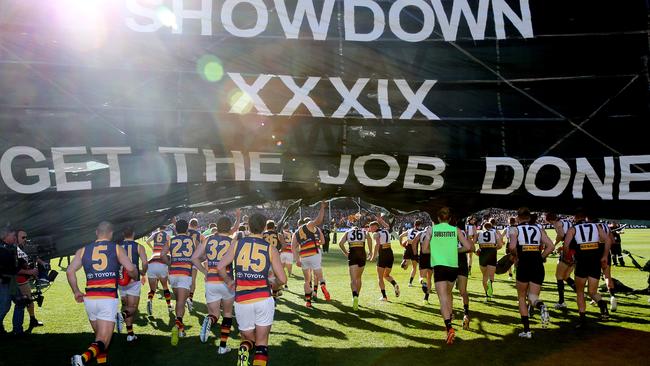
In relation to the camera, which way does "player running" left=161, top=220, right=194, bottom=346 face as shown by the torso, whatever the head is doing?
away from the camera

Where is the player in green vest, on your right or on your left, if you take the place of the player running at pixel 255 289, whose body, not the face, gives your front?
on your right

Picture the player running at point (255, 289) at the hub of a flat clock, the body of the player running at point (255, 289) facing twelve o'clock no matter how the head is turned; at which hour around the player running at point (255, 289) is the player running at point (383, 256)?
the player running at point (383, 256) is roughly at 1 o'clock from the player running at point (255, 289).

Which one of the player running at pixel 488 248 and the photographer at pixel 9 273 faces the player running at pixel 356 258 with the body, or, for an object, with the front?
the photographer

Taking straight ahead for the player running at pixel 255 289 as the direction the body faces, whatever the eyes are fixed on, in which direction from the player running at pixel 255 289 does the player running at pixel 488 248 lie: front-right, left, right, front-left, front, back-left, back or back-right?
front-right

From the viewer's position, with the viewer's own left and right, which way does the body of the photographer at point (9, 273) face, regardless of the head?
facing to the right of the viewer

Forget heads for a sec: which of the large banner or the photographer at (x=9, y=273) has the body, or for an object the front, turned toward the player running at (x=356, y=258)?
the photographer

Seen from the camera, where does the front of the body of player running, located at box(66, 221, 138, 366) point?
away from the camera

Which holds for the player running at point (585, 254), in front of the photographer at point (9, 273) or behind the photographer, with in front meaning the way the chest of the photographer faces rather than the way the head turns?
in front

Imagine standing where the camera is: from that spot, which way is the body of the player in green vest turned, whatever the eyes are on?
away from the camera

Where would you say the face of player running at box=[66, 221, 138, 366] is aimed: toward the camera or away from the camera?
away from the camera

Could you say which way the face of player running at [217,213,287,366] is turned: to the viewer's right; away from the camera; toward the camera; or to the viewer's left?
away from the camera

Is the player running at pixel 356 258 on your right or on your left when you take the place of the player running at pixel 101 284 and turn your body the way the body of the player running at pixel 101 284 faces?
on your right

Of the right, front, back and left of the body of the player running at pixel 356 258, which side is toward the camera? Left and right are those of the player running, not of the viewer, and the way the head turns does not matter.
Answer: back
